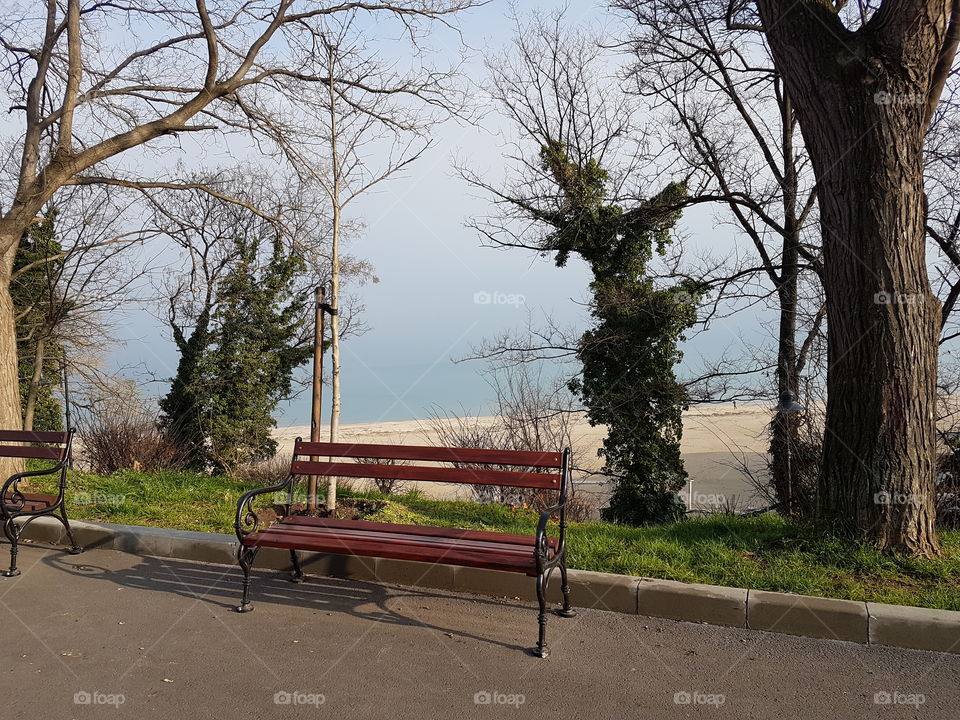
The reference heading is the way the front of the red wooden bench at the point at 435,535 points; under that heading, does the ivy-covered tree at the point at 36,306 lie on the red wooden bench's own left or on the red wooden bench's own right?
on the red wooden bench's own right

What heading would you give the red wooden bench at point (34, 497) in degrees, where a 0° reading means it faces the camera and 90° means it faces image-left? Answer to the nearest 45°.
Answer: approximately 45°

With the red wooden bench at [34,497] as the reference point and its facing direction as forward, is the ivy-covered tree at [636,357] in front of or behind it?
behind

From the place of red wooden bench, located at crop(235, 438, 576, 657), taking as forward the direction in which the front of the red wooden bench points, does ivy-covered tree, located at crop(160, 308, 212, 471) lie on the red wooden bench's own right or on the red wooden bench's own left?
on the red wooden bench's own right
